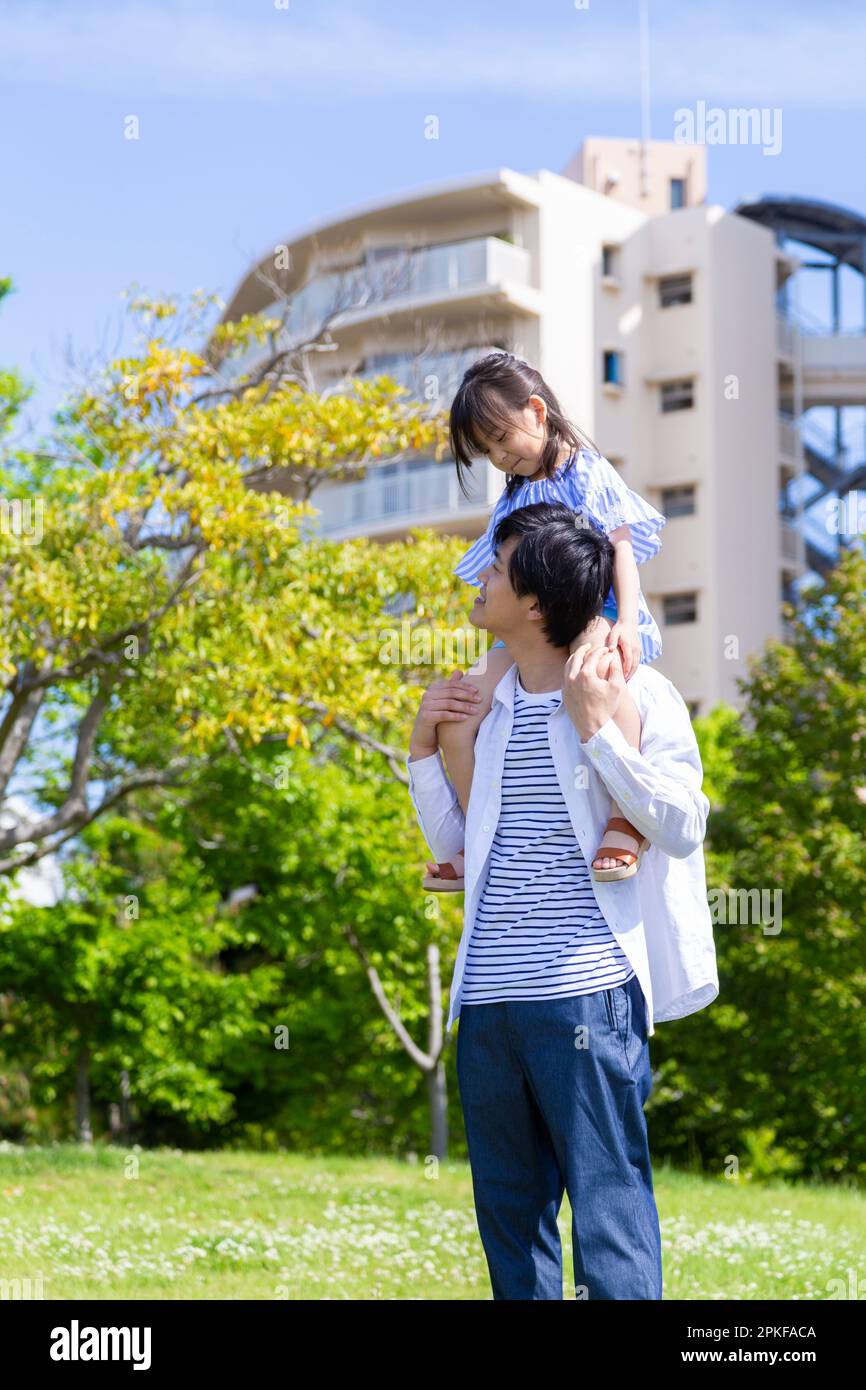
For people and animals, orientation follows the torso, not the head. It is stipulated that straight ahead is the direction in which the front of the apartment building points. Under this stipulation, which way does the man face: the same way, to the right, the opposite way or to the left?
the same way

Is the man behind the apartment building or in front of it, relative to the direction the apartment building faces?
in front

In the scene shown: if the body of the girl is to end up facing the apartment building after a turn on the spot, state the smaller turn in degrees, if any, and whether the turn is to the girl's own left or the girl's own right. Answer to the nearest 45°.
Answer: approximately 135° to the girl's own right

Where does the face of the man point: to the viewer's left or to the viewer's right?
to the viewer's left

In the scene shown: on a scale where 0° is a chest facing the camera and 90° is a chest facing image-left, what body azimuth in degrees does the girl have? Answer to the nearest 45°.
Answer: approximately 45°

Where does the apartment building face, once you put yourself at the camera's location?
facing the viewer and to the left of the viewer

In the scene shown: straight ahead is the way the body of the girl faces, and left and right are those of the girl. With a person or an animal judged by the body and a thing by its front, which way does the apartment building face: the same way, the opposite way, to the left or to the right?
the same way

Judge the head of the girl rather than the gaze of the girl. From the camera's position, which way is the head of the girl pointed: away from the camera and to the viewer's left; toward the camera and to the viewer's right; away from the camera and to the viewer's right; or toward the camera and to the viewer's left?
toward the camera and to the viewer's left

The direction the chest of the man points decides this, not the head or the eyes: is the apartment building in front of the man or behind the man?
behind
